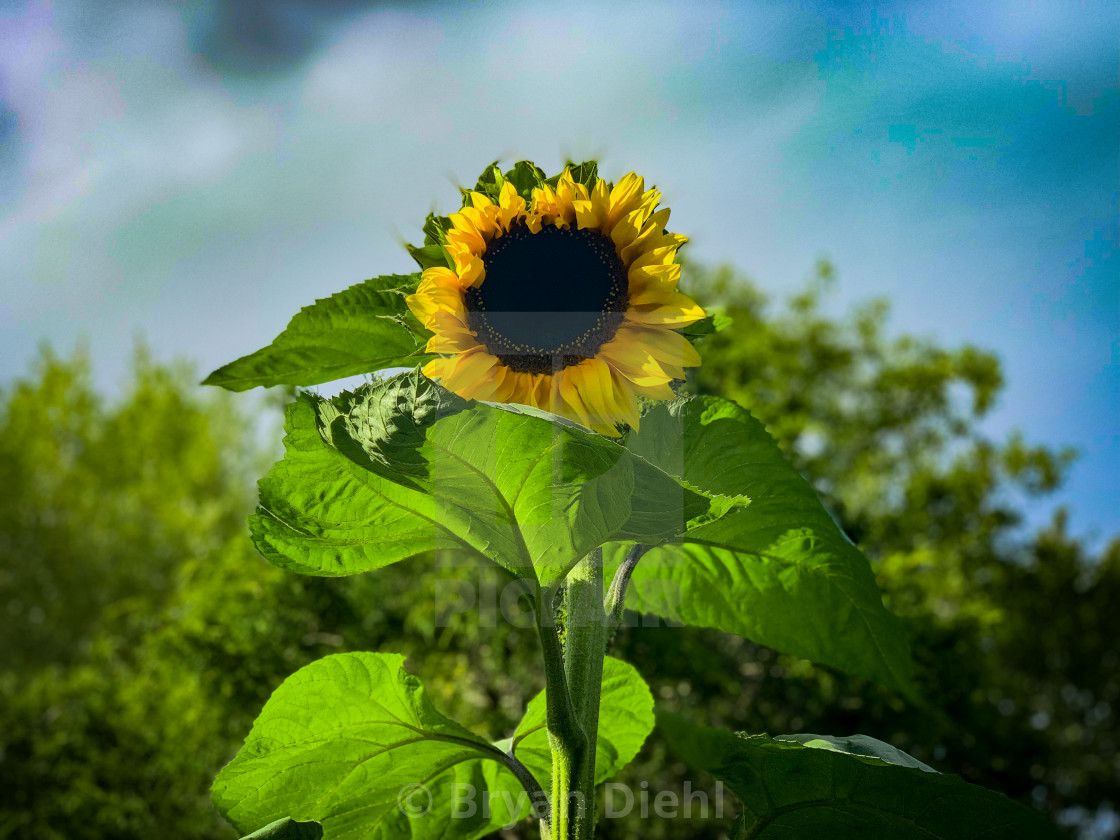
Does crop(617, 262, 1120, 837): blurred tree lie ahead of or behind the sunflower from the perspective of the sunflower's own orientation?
behind

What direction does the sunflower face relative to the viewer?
toward the camera
